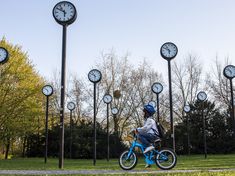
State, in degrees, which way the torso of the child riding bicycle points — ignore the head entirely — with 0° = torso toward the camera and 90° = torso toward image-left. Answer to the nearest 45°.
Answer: approximately 90°

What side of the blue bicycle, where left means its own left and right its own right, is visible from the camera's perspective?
left
